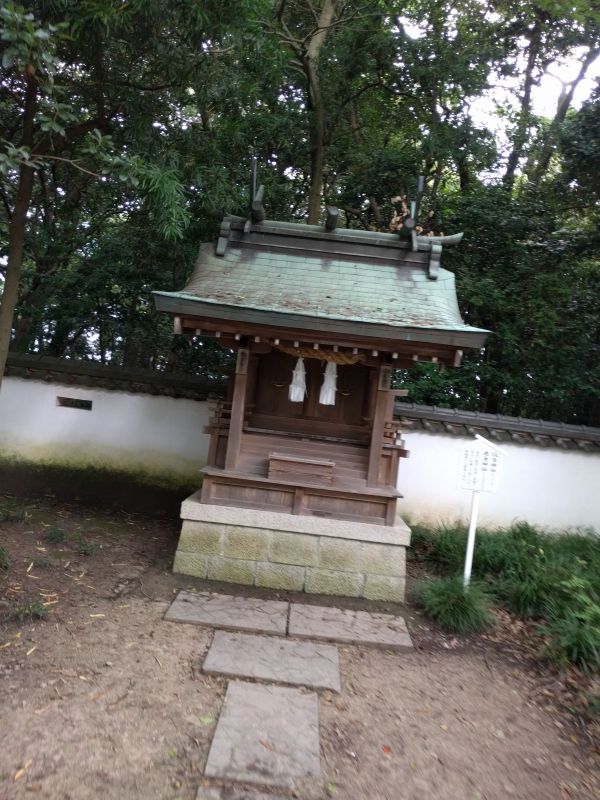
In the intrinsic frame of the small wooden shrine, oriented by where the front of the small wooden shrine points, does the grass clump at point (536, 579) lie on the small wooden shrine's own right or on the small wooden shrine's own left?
on the small wooden shrine's own left

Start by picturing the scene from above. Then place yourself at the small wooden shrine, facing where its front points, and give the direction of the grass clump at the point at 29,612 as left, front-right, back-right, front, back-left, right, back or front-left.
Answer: front-right

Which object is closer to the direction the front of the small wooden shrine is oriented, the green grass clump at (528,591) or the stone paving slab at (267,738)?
the stone paving slab

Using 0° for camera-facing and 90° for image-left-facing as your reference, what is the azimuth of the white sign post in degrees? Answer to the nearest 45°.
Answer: approximately 0°

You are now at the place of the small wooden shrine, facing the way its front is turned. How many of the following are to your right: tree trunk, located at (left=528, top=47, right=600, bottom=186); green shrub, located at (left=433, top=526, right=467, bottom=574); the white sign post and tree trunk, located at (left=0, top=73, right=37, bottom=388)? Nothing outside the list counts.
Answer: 1

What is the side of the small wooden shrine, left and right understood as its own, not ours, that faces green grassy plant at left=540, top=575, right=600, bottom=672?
left

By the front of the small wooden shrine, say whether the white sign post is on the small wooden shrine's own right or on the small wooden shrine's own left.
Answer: on the small wooden shrine's own left

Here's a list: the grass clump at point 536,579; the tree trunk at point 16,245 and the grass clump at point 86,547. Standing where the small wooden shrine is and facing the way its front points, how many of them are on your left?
1

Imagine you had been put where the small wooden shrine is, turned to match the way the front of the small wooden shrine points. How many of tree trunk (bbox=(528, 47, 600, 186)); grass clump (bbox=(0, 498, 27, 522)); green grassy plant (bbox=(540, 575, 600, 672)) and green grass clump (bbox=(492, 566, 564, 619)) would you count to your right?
1

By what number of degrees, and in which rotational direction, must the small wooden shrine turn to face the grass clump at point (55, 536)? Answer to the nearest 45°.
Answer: approximately 90° to its right

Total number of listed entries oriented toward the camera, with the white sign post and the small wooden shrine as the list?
2

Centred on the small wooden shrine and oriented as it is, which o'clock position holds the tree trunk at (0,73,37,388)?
The tree trunk is roughly at 3 o'clock from the small wooden shrine.

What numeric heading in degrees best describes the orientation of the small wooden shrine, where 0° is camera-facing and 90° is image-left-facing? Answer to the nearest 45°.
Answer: approximately 0°
